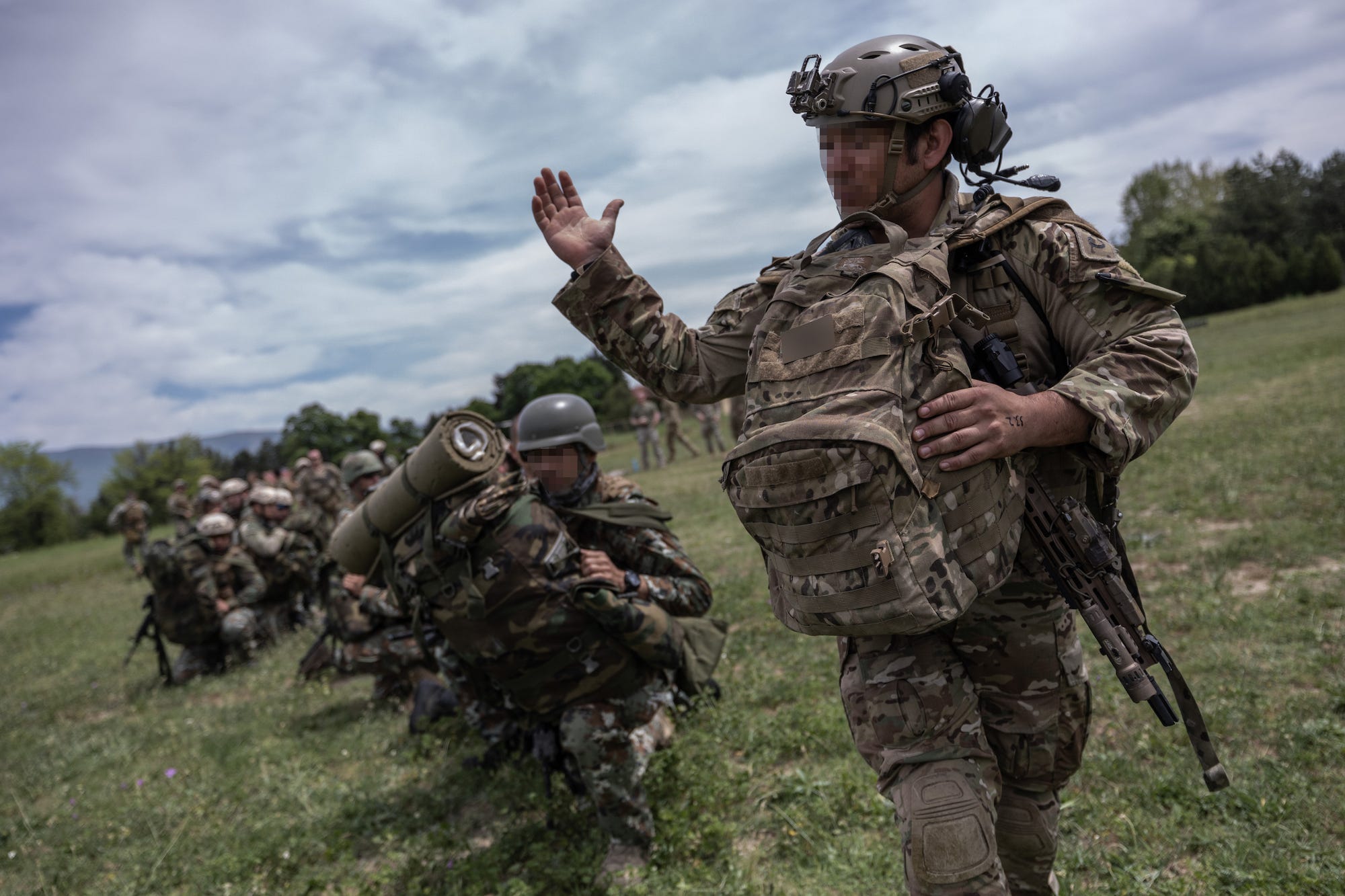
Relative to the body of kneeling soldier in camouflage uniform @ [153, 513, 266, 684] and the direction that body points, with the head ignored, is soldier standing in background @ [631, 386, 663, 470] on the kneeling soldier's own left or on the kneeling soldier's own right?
on the kneeling soldier's own left

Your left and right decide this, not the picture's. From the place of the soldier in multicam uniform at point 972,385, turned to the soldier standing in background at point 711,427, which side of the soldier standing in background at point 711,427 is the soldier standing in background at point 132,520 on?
left

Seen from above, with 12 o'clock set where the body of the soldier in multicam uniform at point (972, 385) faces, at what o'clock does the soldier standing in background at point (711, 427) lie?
The soldier standing in background is roughly at 4 o'clock from the soldier in multicam uniform.

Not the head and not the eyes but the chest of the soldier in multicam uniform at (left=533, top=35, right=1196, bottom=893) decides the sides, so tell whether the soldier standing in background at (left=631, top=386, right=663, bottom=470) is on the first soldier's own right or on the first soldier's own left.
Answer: on the first soldier's own right

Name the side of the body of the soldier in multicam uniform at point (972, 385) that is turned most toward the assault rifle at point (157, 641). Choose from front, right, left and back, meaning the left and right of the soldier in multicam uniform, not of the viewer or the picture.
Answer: right

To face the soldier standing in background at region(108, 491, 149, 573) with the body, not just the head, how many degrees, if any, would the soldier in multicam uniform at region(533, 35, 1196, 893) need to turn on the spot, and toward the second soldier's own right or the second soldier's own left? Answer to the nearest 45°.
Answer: approximately 90° to the second soldier's own right

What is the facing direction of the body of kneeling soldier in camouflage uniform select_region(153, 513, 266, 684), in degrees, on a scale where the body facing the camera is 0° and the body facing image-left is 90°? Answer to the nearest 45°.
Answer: approximately 315°

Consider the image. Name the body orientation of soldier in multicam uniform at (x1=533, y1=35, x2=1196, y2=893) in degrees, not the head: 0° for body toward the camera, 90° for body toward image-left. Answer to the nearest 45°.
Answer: approximately 45°

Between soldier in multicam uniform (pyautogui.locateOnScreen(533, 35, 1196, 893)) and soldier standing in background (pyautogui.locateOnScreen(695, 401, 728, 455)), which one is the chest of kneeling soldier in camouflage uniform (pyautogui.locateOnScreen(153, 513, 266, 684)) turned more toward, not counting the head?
the soldier in multicam uniform

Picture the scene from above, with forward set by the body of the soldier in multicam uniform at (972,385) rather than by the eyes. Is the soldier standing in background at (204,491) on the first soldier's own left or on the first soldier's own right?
on the first soldier's own right
